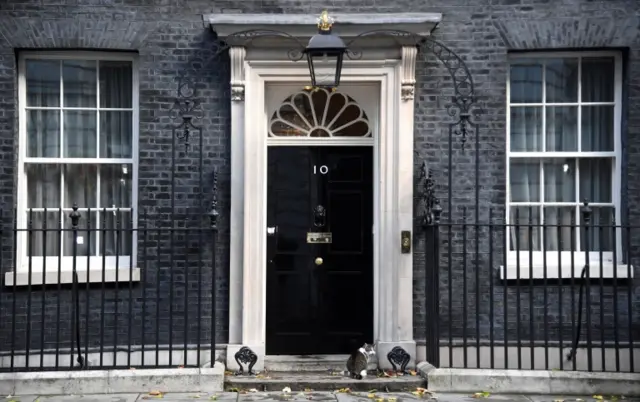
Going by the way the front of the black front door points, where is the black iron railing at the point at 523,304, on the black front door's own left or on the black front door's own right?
on the black front door's own left

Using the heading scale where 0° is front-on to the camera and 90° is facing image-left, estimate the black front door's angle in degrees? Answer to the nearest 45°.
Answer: approximately 0°
